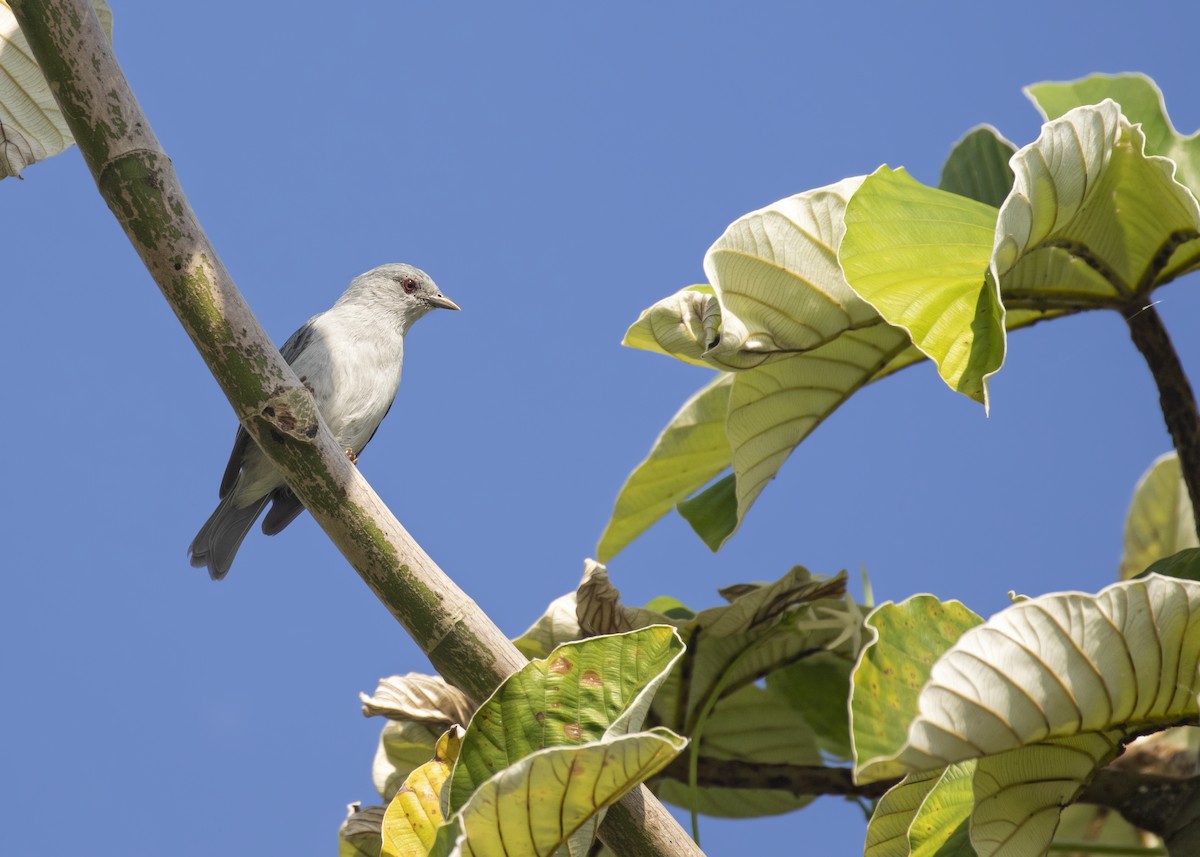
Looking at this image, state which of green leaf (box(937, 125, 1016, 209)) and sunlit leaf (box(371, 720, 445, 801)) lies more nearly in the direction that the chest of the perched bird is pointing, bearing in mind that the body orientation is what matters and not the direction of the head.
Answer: the green leaf

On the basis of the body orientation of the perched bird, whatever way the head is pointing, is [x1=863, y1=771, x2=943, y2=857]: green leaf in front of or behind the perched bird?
in front

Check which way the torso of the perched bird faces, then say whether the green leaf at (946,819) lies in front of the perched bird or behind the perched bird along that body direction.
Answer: in front

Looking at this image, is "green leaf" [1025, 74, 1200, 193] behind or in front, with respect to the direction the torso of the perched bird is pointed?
in front

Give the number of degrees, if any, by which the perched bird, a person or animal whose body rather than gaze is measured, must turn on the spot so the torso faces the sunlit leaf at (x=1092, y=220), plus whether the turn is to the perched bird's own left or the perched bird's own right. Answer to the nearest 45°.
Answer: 0° — it already faces it

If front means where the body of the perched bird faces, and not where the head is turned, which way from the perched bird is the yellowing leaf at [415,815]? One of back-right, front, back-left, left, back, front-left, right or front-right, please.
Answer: front-right

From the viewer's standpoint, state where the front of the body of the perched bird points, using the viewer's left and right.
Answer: facing the viewer and to the right of the viewer
